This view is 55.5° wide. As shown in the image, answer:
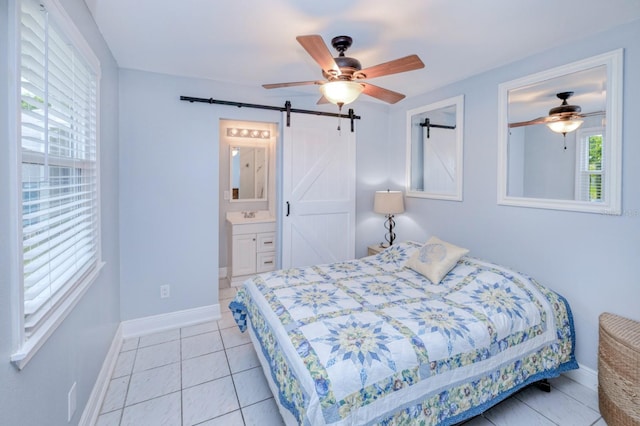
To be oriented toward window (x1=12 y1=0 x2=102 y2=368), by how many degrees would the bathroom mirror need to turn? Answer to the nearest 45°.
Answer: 0° — it already faces it

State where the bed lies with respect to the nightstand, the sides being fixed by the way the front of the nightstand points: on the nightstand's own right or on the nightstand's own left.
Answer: on the nightstand's own left

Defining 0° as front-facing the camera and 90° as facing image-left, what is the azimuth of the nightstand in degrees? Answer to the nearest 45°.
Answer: approximately 45°

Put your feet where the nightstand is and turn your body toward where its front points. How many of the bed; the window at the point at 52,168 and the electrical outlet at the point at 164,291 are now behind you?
0

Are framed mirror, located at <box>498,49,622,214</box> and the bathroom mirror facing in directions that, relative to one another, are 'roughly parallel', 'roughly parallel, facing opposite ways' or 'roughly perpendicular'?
roughly perpendicular

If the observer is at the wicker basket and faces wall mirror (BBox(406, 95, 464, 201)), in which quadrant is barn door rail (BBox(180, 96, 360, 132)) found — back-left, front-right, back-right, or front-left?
front-left

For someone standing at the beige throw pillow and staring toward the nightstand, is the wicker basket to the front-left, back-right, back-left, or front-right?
back-right

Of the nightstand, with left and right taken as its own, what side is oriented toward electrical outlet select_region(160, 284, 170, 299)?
front

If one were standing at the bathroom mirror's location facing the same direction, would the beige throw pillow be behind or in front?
in front

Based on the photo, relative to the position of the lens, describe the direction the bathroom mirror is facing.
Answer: facing the viewer

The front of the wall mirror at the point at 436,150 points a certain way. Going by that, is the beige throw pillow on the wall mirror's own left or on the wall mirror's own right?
on the wall mirror's own left

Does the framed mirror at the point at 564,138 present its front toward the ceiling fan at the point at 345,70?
yes

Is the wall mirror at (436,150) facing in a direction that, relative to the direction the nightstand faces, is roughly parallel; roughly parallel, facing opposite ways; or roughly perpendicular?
roughly parallel

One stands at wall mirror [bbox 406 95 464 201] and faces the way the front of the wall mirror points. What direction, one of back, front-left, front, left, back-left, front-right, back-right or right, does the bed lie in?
front-left

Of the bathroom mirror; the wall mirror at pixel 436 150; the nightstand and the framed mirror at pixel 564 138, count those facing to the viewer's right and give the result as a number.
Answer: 0

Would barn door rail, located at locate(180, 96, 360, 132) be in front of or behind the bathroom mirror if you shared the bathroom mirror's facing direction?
in front

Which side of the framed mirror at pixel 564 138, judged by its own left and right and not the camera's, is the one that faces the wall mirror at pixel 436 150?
right
